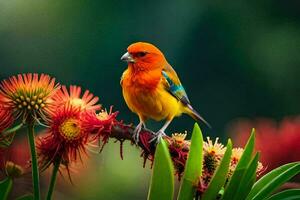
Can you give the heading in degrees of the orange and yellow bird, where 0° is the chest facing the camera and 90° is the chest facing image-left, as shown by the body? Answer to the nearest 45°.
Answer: approximately 45°
